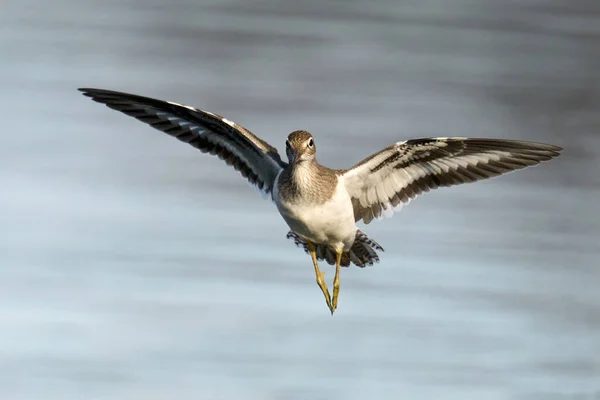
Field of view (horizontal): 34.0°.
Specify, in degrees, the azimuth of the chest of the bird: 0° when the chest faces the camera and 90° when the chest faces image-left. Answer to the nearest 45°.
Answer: approximately 0°
